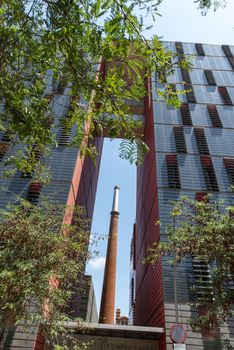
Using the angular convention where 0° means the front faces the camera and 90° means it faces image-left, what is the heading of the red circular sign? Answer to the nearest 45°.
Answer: approximately 0°
